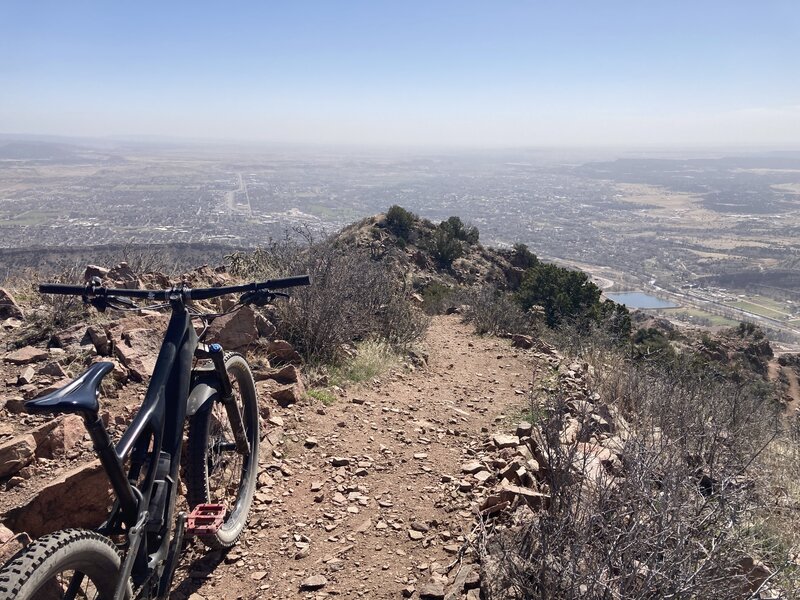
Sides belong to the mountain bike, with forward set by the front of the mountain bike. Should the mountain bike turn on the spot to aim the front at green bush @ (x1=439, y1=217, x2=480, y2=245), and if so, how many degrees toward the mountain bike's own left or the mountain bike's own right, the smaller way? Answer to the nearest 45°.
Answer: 0° — it already faces it

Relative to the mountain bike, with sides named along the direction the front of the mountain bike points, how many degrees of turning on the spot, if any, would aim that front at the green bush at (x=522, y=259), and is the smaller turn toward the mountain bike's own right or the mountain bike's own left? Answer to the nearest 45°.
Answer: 0° — it already faces it

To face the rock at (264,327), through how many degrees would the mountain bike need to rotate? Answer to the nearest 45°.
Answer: approximately 45° to its left

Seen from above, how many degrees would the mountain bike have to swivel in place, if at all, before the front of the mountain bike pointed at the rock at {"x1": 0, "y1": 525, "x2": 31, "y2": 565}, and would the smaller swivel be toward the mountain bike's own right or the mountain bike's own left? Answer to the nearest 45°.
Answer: approximately 90° to the mountain bike's own left

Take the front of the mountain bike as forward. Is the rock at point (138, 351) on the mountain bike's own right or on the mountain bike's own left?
on the mountain bike's own left

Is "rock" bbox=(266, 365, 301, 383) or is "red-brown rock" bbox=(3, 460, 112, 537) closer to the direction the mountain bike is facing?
the rock

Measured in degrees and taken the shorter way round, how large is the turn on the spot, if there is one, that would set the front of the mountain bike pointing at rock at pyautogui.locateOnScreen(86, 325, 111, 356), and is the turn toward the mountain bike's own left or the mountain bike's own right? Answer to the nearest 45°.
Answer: approximately 45° to the mountain bike's own left

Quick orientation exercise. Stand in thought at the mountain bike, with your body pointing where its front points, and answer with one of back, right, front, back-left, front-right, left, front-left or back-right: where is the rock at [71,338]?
front-left

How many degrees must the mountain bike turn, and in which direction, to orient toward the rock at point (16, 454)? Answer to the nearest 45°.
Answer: approximately 90° to its left

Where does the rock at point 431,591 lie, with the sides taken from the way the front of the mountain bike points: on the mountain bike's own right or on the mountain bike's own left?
on the mountain bike's own right

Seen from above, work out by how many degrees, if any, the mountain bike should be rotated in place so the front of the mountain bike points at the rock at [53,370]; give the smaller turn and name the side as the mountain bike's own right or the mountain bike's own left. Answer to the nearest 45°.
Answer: approximately 45° to the mountain bike's own left

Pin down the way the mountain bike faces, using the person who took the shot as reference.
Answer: facing away from the viewer and to the right of the viewer
